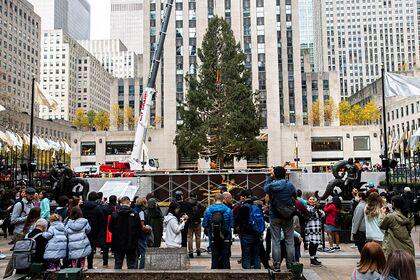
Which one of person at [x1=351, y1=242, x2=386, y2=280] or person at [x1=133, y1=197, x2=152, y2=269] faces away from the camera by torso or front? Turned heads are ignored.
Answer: person at [x1=351, y1=242, x2=386, y2=280]

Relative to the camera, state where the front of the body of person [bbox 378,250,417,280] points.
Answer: away from the camera

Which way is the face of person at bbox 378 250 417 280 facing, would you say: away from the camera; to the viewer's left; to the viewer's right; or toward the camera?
away from the camera

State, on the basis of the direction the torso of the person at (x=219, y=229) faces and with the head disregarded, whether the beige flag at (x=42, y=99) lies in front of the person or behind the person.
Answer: in front

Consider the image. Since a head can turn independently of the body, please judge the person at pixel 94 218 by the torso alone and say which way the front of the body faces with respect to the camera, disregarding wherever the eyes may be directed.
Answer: away from the camera

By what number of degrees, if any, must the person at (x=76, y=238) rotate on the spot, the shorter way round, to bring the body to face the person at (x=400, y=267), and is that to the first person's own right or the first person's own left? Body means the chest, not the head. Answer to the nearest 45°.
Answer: approximately 135° to the first person's own right

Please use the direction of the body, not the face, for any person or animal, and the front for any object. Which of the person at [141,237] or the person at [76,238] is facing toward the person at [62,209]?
the person at [76,238]

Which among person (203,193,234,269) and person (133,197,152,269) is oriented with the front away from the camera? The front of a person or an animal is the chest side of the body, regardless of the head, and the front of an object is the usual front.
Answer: person (203,193,234,269)

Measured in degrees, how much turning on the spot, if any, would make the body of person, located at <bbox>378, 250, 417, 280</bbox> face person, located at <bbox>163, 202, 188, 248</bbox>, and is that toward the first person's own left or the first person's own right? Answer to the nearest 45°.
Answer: approximately 45° to the first person's own left

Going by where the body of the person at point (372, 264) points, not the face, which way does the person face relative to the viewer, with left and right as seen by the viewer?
facing away from the viewer

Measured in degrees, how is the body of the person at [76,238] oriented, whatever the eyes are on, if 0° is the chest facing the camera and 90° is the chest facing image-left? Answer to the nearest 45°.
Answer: approximately 180°

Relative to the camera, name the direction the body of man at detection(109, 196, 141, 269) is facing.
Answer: away from the camera

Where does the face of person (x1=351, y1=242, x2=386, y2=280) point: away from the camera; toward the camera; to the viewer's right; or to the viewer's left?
away from the camera

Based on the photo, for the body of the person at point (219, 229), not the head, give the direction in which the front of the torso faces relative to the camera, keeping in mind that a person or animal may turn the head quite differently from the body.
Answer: away from the camera

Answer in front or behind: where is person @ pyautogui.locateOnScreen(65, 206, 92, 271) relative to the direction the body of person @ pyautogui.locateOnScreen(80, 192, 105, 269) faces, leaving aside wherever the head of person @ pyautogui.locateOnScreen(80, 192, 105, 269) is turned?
behind
